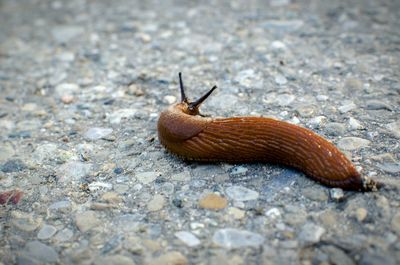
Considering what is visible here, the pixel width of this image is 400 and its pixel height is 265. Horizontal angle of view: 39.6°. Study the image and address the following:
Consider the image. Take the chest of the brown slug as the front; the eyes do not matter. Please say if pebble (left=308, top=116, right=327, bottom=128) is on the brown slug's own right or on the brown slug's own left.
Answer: on the brown slug's own right

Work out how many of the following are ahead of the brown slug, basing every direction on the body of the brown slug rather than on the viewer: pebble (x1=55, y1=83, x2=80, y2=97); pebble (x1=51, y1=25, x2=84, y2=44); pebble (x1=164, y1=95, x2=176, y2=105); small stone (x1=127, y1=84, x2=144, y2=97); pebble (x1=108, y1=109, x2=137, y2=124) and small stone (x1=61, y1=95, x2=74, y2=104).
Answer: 6

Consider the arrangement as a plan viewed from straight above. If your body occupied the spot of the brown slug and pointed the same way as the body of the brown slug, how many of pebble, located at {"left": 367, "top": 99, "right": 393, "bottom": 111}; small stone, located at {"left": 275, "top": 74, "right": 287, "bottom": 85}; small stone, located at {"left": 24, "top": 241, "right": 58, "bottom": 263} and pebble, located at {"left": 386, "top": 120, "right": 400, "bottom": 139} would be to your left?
1

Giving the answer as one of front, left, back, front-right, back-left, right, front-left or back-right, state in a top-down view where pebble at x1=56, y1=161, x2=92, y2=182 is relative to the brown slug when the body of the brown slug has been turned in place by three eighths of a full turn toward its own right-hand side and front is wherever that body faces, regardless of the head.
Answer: back

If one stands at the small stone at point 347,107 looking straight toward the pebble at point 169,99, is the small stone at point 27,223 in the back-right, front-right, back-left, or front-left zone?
front-left

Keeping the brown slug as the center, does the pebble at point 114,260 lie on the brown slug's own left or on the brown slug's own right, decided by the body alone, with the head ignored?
on the brown slug's own left

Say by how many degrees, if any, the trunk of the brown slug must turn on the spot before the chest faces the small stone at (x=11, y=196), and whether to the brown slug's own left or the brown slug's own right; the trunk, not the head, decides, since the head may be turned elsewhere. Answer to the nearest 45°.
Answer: approximately 45° to the brown slug's own left

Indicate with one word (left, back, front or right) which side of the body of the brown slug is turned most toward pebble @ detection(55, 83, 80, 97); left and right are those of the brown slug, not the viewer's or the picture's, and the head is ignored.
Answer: front

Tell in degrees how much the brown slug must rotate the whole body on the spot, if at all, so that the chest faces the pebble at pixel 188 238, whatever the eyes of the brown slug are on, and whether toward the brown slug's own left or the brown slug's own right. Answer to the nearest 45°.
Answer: approximately 90° to the brown slug's own left

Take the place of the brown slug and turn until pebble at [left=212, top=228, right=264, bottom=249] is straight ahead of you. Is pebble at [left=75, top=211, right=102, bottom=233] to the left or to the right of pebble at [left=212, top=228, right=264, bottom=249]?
right

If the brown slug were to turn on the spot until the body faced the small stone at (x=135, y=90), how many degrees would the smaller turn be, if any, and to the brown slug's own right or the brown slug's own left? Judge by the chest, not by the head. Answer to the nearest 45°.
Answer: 0° — it already faces it

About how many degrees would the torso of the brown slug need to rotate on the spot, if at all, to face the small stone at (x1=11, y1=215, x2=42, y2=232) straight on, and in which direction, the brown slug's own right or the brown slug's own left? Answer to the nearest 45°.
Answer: approximately 45° to the brown slug's own left

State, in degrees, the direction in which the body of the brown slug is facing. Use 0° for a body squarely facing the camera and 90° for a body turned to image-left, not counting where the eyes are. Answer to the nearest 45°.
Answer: approximately 135°

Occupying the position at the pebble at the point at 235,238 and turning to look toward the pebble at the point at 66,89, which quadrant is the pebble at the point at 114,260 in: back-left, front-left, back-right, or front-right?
front-left
